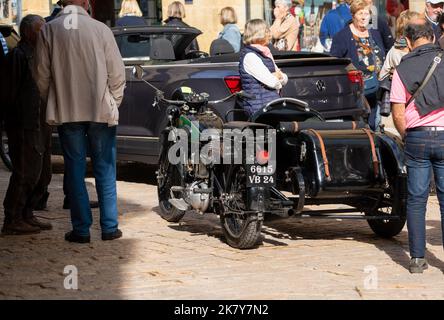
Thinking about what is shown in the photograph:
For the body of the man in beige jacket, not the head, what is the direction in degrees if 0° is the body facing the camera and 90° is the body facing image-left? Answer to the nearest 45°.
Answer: approximately 180°

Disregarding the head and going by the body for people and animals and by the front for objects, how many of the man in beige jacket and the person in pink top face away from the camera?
2

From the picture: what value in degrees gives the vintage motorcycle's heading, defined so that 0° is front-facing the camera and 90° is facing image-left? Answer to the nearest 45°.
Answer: approximately 135°

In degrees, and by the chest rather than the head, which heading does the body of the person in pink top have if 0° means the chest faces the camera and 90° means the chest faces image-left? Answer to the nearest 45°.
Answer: approximately 180°

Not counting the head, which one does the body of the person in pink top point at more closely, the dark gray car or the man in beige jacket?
the dark gray car

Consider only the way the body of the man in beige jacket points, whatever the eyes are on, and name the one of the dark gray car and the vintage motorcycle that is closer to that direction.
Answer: the dark gray car

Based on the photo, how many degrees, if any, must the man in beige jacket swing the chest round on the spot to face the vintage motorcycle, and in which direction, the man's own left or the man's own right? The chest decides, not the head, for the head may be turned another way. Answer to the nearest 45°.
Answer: approximately 90° to the man's own right

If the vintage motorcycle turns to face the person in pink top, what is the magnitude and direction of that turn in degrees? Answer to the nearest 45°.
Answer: approximately 180°
